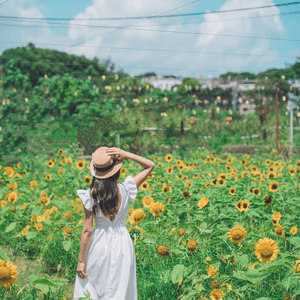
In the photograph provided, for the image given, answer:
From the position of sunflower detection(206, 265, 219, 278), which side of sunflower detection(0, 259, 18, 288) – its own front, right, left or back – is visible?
left

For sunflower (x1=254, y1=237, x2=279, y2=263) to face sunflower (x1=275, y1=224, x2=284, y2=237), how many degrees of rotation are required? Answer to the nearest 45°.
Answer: approximately 180°

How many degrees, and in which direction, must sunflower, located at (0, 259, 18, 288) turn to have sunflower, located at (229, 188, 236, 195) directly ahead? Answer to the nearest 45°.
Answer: approximately 135° to its left

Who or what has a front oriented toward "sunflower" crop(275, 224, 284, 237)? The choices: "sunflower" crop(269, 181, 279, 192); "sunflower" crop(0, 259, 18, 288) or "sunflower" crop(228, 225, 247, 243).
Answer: "sunflower" crop(269, 181, 279, 192)

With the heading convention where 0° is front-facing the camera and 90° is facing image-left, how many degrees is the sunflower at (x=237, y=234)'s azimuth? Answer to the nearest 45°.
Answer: approximately 0°
